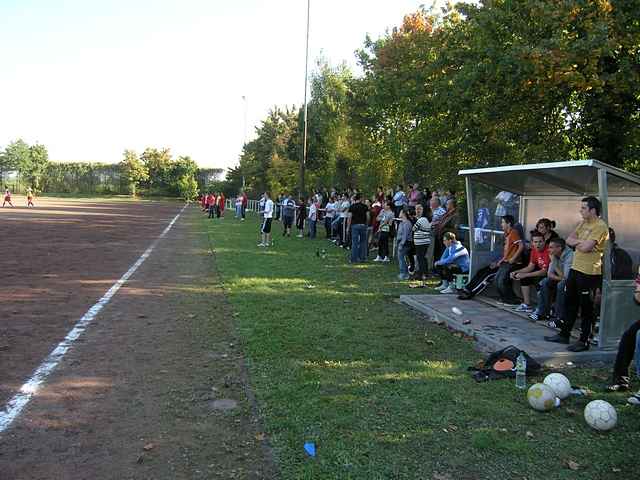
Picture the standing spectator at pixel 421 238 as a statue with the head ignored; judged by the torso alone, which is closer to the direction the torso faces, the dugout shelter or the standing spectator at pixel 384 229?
the standing spectator

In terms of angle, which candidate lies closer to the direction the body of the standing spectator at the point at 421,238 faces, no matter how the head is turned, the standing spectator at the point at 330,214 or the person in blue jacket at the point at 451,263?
the standing spectator

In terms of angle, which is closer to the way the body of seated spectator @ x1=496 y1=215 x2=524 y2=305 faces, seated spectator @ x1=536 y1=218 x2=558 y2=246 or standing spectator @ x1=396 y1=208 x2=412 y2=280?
the standing spectator

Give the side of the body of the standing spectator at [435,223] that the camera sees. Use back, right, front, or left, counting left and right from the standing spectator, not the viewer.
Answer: left

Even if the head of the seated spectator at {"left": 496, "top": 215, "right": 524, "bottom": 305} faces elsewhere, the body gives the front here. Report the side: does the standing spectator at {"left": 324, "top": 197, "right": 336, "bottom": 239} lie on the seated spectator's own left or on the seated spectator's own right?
on the seated spectator's own right

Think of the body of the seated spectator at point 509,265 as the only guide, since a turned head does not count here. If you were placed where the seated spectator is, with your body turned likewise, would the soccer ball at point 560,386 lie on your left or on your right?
on your left

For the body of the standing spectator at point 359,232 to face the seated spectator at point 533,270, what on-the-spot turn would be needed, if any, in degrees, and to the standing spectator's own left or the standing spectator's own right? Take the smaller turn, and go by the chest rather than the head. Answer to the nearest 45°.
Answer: approximately 180°

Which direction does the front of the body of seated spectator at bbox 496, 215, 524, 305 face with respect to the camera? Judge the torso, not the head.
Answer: to the viewer's left

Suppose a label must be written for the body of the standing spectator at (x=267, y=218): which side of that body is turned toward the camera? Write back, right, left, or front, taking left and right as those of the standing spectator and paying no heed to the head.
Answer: left

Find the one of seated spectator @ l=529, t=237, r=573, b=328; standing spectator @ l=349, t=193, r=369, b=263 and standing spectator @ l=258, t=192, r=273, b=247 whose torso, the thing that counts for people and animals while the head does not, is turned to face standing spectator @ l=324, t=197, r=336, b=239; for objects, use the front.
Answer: standing spectator @ l=349, t=193, r=369, b=263

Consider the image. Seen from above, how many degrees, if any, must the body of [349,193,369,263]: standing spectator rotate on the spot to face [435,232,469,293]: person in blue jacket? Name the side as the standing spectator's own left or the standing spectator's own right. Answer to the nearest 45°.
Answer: approximately 180°

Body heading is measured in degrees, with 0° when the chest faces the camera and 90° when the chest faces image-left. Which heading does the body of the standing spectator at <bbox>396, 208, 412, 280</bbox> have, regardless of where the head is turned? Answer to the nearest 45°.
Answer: approximately 90°

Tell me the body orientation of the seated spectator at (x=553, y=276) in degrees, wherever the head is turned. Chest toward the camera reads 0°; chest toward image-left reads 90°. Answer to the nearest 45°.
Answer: approximately 45°

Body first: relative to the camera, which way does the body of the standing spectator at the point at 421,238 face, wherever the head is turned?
to the viewer's left
